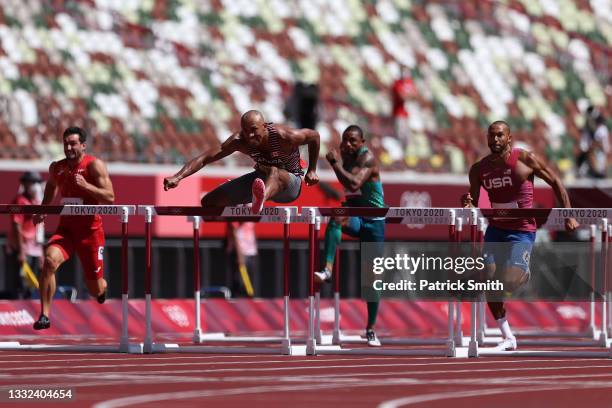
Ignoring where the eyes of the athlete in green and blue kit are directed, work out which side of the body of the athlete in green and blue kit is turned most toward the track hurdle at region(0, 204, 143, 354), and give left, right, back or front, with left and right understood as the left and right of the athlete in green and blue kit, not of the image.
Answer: front

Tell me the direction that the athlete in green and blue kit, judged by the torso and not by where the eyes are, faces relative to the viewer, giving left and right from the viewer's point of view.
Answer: facing the viewer and to the left of the viewer

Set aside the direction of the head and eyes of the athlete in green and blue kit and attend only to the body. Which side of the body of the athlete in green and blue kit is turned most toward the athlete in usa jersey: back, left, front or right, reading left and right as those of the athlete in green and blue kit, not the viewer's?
left

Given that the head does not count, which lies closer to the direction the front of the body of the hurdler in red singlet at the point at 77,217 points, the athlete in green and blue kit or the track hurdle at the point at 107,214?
the track hurdle

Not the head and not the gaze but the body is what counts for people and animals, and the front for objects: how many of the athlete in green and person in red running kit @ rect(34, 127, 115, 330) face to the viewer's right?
0

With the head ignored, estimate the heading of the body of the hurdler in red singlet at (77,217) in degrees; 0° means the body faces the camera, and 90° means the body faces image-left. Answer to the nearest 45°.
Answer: approximately 45°

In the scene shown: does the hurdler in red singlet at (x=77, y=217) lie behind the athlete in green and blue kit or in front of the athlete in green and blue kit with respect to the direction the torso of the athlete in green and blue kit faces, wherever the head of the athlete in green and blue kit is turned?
in front

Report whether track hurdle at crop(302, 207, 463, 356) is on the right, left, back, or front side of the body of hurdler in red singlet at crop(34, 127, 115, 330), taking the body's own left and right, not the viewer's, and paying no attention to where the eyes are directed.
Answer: left
